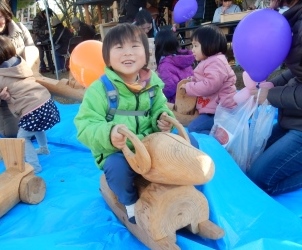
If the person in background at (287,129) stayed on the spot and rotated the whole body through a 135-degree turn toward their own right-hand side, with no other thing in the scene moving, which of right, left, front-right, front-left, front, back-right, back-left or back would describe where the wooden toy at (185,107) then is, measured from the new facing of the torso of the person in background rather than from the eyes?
left

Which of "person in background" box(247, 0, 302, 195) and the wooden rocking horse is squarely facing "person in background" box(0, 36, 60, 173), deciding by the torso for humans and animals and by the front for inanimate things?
"person in background" box(247, 0, 302, 195)

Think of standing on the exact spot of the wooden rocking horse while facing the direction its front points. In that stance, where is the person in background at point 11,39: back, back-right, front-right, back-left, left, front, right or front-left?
back

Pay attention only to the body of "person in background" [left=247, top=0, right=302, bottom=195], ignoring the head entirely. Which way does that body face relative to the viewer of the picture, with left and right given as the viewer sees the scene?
facing to the left of the viewer

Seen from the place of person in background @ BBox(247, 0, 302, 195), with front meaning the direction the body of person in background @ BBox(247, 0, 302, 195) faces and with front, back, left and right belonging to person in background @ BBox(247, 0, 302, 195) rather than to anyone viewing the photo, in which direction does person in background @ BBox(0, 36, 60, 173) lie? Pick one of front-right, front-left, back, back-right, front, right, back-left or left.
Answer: front

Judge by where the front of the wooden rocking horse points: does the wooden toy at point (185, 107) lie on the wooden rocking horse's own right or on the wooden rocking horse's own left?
on the wooden rocking horse's own left

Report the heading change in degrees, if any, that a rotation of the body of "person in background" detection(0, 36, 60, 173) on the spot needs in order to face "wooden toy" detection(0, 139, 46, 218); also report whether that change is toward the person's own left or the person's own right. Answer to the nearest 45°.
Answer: approximately 135° to the person's own left
